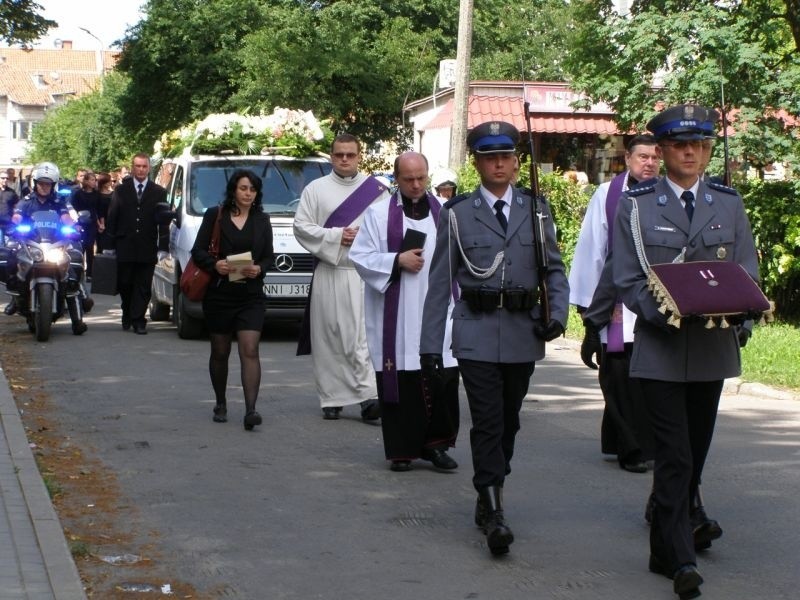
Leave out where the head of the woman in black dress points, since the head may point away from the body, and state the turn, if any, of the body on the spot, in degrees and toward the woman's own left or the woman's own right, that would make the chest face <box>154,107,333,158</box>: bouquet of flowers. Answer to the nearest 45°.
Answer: approximately 180°

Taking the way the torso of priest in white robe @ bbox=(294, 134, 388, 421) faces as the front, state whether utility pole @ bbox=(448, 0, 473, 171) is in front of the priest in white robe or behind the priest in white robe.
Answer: behind

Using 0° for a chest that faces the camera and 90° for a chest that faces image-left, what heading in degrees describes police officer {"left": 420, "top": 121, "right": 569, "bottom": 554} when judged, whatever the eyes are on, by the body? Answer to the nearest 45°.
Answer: approximately 0°

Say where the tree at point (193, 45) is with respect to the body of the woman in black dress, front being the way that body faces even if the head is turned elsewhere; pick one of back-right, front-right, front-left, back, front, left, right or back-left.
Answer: back

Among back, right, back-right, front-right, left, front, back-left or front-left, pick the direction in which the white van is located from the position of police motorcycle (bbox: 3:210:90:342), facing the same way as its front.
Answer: left

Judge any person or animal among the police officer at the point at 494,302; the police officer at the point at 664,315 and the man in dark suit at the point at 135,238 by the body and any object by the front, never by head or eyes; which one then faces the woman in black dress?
the man in dark suit
